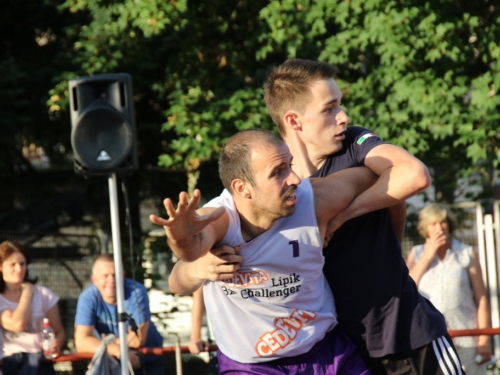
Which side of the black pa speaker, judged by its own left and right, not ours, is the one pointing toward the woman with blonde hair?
left

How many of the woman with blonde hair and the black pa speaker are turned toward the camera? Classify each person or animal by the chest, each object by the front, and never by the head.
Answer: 2

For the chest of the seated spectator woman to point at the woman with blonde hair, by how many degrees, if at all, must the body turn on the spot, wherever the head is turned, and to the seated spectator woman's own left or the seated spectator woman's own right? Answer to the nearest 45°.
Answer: approximately 90° to the seated spectator woman's own left

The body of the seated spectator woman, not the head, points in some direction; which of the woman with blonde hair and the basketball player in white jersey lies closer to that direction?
the basketball player in white jersey

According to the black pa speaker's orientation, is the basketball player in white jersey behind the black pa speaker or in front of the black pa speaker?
in front

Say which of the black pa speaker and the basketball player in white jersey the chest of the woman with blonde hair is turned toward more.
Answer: the basketball player in white jersey
